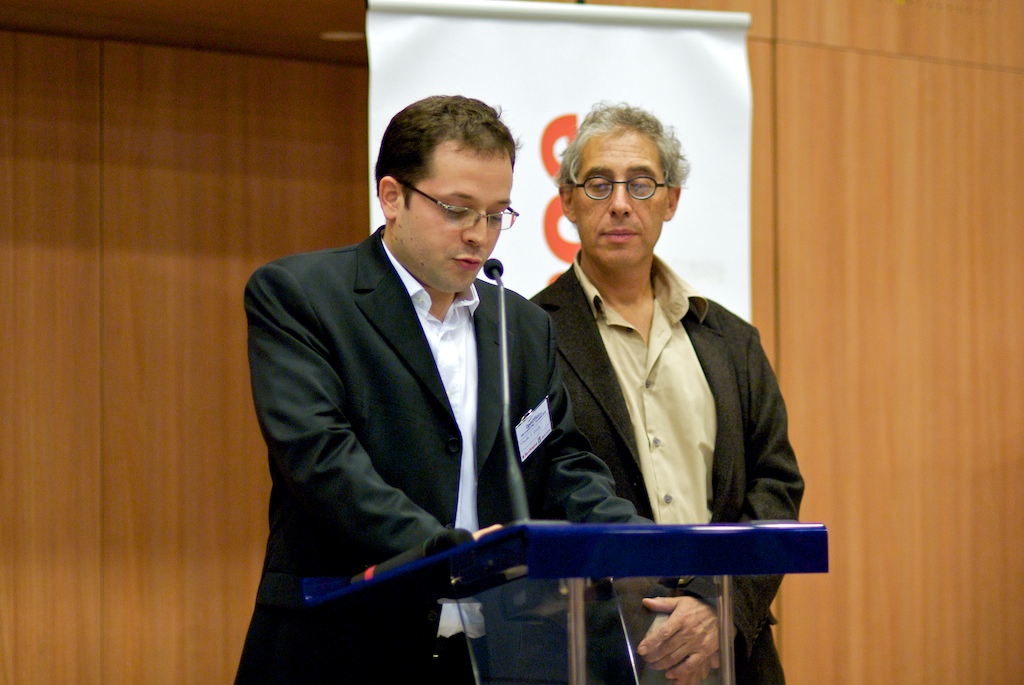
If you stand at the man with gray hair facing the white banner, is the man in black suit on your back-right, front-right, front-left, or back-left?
back-left

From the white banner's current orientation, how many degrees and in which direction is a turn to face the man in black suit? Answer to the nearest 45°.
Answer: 0° — it already faces them

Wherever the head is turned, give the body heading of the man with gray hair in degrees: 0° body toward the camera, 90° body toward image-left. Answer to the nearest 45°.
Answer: approximately 0°

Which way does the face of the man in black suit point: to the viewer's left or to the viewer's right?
to the viewer's right

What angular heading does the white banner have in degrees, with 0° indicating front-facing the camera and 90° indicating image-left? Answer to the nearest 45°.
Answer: approximately 0°
